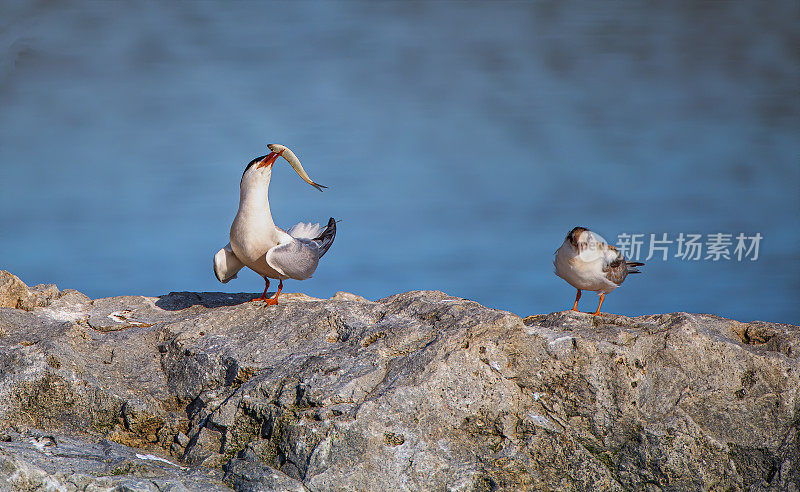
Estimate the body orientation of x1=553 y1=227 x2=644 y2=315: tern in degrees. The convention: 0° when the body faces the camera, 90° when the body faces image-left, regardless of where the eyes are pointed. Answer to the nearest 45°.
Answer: approximately 45°

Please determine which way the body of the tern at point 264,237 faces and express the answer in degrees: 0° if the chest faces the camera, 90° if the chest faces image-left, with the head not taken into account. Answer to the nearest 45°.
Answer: approximately 45°

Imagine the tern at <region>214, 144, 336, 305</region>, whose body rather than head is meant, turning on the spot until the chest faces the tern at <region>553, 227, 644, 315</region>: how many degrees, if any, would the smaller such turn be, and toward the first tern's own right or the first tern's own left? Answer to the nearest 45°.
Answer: approximately 135° to the first tern's own left

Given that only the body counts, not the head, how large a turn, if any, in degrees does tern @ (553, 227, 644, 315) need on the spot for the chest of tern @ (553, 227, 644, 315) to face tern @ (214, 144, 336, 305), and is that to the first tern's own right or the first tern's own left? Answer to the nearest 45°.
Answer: approximately 45° to the first tern's own right
